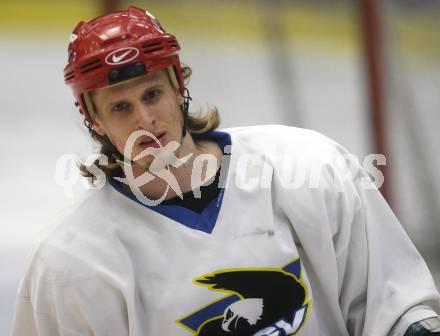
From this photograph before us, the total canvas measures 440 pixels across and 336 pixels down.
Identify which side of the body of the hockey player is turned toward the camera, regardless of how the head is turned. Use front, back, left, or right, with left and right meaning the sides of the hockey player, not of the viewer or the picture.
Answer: front
